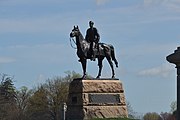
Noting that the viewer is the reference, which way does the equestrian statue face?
facing the viewer and to the left of the viewer
